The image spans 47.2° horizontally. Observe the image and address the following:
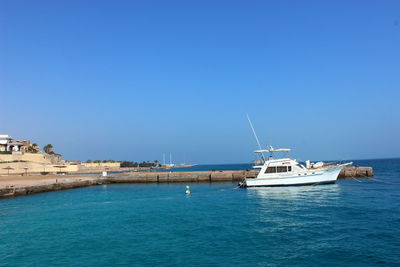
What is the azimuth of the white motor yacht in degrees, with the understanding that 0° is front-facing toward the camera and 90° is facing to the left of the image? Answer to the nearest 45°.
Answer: approximately 270°
